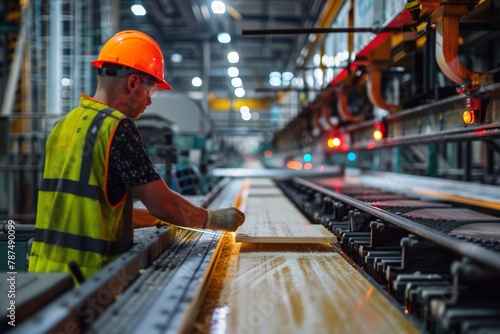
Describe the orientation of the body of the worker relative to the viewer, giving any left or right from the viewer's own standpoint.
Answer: facing away from the viewer and to the right of the viewer

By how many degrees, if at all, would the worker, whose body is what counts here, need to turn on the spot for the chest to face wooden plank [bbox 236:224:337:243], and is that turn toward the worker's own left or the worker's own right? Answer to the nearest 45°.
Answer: approximately 45° to the worker's own right

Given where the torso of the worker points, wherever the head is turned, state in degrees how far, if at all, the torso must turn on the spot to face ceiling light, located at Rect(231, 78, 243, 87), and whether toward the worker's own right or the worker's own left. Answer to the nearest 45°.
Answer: approximately 45° to the worker's own left

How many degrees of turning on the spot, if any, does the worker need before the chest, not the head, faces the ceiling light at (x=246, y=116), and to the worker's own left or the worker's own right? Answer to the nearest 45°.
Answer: approximately 45° to the worker's own left
